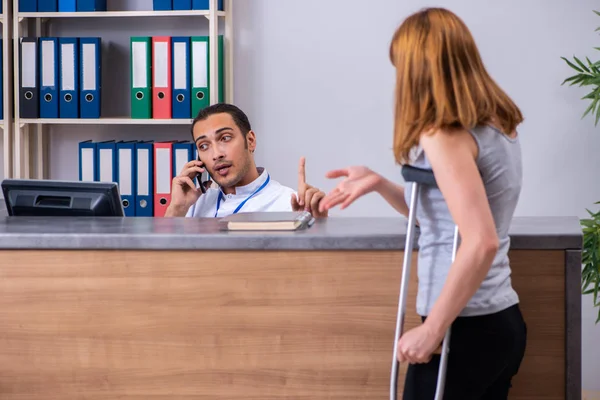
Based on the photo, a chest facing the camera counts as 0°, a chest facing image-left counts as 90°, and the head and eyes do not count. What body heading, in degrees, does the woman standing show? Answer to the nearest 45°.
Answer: approximately 135°

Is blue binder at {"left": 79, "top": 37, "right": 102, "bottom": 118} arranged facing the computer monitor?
yes

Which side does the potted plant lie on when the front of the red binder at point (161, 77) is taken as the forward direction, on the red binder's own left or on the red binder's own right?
on the red binder's own left

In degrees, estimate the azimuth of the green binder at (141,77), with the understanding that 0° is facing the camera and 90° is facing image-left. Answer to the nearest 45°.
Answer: approximately 0°

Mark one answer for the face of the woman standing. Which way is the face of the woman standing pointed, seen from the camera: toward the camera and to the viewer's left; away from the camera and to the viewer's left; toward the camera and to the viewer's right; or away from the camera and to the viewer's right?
away from the camera and to the viewer's left
